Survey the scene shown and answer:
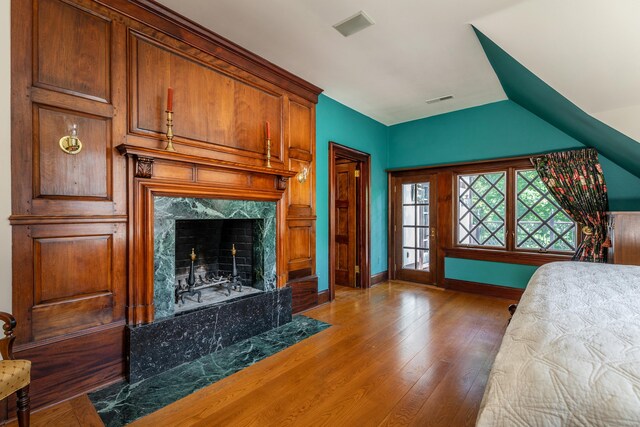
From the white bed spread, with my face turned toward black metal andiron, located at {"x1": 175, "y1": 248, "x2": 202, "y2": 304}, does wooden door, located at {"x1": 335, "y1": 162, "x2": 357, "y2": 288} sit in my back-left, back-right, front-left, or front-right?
front-right

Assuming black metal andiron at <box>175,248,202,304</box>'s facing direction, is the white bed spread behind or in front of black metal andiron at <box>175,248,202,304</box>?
in front

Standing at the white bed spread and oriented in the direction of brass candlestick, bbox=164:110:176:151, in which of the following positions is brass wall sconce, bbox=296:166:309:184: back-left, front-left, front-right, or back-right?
front-right

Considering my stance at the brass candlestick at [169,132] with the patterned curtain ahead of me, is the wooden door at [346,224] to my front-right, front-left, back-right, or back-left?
front-left

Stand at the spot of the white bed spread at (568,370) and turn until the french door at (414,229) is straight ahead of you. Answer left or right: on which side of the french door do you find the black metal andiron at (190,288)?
left

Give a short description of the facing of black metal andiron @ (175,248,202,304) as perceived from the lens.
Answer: facing the viewer and to the right of the viewer

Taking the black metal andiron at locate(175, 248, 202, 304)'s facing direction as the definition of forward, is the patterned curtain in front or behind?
in front

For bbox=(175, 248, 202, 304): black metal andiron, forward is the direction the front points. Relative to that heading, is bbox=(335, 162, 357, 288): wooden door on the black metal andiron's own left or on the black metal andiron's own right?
on the black metal andiron's own left

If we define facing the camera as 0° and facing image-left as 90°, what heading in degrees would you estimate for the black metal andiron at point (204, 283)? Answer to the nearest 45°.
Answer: approximately 315°
